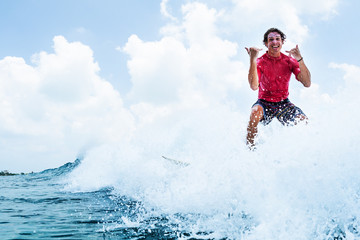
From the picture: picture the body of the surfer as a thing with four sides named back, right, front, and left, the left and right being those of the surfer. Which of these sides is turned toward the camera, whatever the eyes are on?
front
